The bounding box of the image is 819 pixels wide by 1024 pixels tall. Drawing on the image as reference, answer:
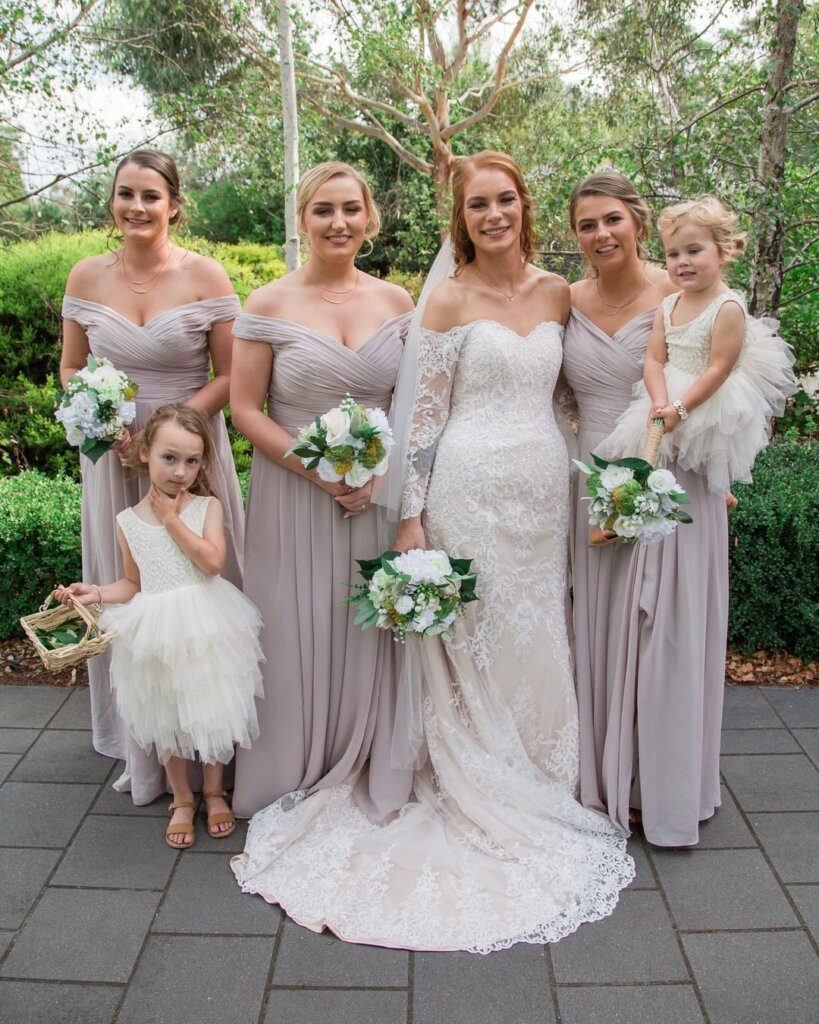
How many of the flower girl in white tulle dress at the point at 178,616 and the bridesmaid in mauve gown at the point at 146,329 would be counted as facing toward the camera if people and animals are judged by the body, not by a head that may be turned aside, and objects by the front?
2

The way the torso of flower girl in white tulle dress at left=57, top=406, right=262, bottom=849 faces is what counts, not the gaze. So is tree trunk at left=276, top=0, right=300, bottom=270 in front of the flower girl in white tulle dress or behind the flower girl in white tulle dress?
behind

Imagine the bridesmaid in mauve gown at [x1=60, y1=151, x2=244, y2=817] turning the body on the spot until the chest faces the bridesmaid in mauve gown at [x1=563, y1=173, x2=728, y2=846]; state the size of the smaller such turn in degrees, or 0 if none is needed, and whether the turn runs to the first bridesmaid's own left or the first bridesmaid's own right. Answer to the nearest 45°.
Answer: approximately 45° to the first bridesmaid's own left

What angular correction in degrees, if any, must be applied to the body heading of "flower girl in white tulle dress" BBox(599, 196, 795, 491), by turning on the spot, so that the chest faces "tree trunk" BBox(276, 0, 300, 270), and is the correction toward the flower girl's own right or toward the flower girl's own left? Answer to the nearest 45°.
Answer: approximately 90° to the flower girl's own right

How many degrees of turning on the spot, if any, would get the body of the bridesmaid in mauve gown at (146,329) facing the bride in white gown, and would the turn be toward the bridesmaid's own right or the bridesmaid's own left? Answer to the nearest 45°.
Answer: approximately 45° to the bridesmaid's own left

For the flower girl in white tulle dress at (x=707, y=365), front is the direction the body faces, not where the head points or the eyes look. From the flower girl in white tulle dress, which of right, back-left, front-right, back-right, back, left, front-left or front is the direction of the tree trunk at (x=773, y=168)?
back-right

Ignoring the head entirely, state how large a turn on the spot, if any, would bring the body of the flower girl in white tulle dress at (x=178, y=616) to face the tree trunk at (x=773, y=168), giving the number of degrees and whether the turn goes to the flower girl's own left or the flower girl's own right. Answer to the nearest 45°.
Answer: approximately 90° to the flower girl's own left
